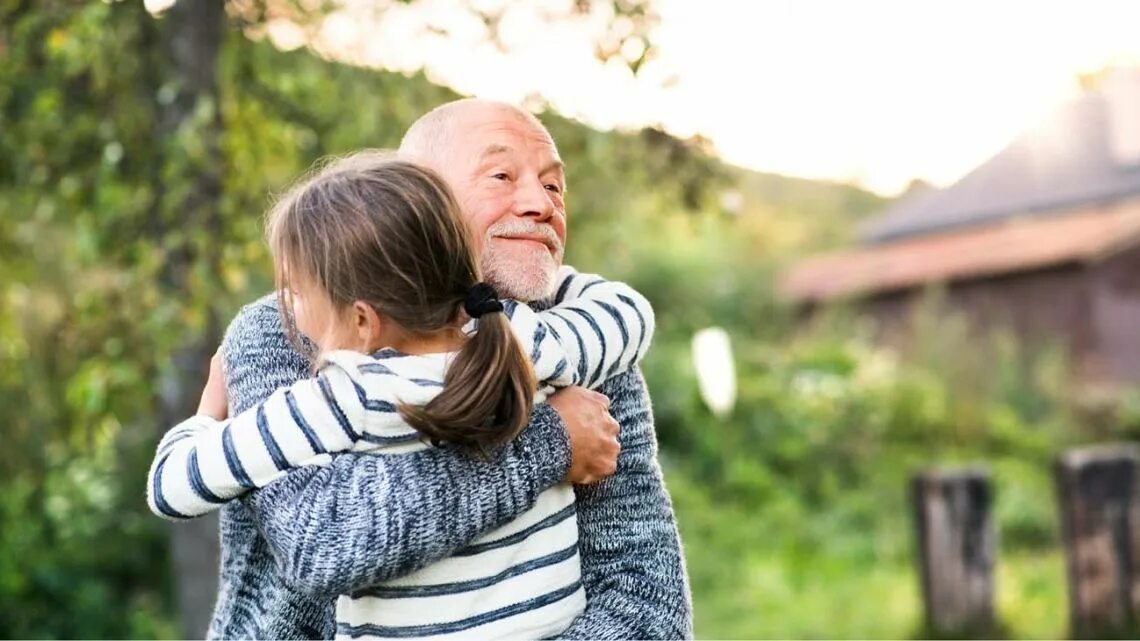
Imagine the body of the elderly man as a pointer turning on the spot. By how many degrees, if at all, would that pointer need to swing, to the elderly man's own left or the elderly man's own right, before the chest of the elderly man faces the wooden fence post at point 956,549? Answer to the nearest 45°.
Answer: approximately 90° to the elderly man's own left

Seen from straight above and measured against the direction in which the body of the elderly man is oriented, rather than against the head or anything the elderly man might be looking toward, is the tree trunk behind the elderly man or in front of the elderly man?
behind

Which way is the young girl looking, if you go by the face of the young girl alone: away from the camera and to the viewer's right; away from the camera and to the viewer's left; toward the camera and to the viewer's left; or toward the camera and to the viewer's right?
away from the camera and to the viewer's left

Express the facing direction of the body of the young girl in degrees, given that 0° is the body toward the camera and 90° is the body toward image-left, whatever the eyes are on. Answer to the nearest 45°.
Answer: approximately 135°

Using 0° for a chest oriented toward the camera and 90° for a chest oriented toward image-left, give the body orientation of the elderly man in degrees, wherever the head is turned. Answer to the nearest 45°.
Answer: approximately 315°

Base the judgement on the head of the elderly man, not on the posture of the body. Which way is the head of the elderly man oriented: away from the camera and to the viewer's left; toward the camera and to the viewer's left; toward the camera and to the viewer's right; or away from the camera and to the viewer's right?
toward the camera and to the viewer's right

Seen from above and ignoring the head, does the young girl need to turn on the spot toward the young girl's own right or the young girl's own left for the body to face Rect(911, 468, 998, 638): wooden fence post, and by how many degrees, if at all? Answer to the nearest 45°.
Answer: approximately 90° to the young girl's own right

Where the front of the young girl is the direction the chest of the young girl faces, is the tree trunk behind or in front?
in front

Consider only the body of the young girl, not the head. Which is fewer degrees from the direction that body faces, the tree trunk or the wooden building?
the tree trunk

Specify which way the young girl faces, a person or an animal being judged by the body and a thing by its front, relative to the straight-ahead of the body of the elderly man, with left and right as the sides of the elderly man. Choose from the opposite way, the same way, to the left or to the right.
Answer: the opposite way
